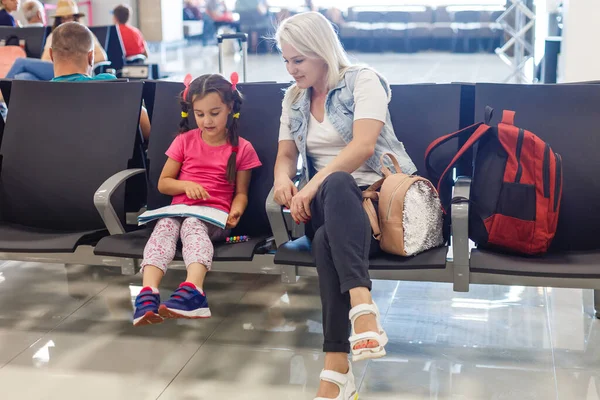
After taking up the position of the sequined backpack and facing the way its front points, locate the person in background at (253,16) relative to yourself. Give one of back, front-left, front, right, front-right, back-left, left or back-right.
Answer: back-left

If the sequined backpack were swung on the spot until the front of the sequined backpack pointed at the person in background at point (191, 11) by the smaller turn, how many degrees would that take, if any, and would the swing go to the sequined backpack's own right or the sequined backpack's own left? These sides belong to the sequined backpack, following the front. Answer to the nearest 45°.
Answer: approximately 135° to the sequined backpack's own left

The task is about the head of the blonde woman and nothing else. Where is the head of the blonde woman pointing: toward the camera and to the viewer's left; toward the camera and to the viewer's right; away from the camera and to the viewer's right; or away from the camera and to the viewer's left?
toward the camera and to the viewer's left

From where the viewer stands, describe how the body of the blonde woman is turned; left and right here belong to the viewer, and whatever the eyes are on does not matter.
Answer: facing the viewer and to the left of the viewer

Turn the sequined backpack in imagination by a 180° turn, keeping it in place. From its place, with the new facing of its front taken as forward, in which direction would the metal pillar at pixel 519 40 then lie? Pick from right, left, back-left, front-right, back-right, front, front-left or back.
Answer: front-right

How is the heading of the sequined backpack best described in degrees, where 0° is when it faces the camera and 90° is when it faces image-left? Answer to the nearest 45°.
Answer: approximately 315°
